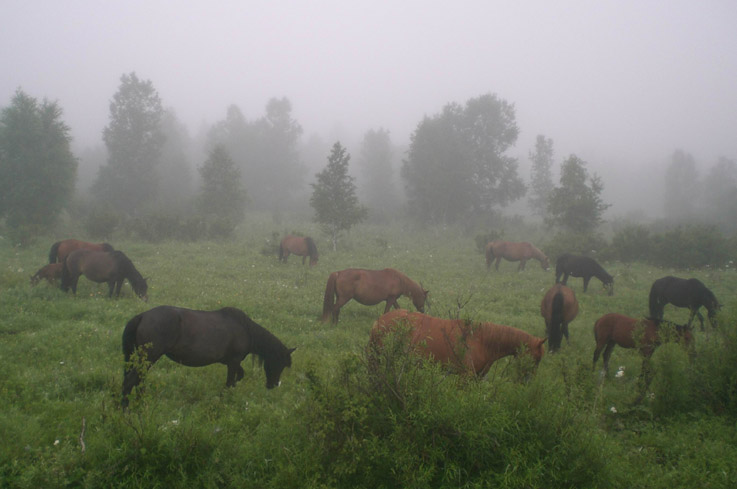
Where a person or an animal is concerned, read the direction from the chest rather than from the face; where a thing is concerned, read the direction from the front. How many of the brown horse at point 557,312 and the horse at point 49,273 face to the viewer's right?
0

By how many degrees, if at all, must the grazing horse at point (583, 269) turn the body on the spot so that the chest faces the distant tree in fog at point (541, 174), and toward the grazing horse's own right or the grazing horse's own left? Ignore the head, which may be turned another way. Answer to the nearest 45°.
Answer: approximately 90° to the grazing horse's own left

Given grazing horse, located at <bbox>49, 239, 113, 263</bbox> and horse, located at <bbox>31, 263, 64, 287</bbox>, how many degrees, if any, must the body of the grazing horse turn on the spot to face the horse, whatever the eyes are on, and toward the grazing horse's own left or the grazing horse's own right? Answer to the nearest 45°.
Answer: approximately 90° to the grazing horse's own right

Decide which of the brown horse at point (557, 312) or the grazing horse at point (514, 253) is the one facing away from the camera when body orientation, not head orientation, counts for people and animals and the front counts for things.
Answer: the brown horse

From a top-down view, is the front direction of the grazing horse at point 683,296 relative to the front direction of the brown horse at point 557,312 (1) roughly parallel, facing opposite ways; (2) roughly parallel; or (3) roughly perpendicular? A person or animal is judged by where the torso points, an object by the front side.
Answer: roughly perpendicular

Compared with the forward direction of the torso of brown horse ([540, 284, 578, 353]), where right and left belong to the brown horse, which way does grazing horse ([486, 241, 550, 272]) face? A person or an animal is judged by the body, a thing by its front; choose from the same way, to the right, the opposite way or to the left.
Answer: to the right

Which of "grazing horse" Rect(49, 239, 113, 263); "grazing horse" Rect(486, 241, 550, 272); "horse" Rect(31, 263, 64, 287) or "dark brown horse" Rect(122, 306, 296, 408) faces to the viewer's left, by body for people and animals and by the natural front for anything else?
the horse

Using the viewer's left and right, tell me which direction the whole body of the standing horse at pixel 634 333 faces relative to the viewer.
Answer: facing to the right of the viewer

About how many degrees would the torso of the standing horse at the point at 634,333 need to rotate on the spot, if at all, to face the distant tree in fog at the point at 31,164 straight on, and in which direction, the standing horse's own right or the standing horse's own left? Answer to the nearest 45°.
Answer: approximately 180°

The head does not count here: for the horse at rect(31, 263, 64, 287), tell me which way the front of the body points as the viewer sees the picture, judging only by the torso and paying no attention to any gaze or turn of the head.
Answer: to the viewer's left

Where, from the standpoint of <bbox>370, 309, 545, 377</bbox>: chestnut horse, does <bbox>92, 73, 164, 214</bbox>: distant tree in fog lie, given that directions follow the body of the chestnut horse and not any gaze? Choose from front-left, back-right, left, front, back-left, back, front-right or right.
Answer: back-left

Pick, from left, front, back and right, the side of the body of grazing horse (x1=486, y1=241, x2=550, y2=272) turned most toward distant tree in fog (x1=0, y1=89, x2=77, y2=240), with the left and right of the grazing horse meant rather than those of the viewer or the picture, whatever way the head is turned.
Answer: back

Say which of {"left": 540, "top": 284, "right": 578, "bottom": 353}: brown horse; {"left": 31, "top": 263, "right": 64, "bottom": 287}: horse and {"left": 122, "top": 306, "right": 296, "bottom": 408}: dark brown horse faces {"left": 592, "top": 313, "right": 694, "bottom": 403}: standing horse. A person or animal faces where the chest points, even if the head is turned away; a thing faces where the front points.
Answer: the dark brown horse

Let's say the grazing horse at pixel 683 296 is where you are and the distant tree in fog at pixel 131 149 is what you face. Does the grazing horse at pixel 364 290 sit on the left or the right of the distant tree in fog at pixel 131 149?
left

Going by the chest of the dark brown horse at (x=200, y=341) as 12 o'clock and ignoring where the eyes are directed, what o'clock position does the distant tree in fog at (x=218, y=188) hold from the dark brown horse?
The distant tree in fog is roughly at 9 o'clock from the dark brown horse.

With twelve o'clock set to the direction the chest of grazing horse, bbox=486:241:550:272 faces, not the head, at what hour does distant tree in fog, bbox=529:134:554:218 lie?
The distant tree in fog is roughly at 9 o'clock from the grazing horse.

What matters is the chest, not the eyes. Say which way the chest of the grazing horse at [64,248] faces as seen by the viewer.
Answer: to the viewer's right

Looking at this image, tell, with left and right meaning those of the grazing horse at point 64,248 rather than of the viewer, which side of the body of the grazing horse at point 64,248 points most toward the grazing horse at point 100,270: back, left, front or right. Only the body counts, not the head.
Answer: right

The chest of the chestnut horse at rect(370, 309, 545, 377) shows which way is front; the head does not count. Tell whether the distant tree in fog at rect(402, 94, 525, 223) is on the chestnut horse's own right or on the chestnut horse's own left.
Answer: on the chestnut horse's own left

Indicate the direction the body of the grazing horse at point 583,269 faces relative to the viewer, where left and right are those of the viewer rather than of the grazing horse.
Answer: facing to the right of the viewer
